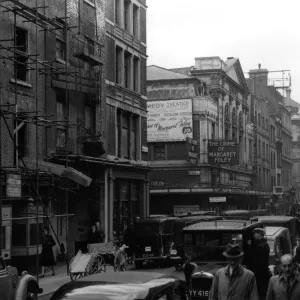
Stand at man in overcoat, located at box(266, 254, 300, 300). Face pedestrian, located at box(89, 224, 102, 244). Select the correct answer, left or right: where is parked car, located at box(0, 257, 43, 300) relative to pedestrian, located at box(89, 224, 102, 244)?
left

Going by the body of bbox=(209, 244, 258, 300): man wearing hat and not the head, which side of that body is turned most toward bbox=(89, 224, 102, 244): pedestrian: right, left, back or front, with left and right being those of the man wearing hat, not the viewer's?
back

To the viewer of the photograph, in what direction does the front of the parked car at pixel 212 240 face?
facing the viewer and to the left of the viewer

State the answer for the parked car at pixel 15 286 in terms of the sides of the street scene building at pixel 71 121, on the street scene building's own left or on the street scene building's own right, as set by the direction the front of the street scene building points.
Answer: on the street scene building's own right

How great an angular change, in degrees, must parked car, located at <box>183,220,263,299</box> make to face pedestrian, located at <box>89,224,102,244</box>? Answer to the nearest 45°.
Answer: approximately 90° to its right

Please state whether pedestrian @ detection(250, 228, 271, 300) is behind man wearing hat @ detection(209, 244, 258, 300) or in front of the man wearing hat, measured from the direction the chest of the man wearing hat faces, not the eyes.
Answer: behind

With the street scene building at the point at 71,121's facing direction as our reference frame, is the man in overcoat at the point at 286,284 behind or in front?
in front

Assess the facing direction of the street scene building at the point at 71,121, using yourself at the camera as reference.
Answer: facing the viewer and to the right of the viewer

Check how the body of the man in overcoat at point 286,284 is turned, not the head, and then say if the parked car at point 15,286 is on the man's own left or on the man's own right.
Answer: on the man's own right

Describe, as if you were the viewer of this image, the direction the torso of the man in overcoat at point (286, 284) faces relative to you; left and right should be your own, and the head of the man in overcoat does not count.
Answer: facing the viewer

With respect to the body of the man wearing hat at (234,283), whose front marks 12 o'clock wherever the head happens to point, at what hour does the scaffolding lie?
The scaffolding is roughly at 5 o'clock from the man wearing hat.

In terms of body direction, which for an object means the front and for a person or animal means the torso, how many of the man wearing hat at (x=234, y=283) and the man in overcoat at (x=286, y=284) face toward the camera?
2

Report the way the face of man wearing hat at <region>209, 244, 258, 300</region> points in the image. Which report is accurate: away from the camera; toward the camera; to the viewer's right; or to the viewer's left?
toward the camera

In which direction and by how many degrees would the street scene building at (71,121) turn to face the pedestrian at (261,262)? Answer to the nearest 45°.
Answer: approximately 45° to its right

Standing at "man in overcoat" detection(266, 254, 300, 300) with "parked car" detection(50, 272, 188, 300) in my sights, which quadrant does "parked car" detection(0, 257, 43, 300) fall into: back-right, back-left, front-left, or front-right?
front-right
